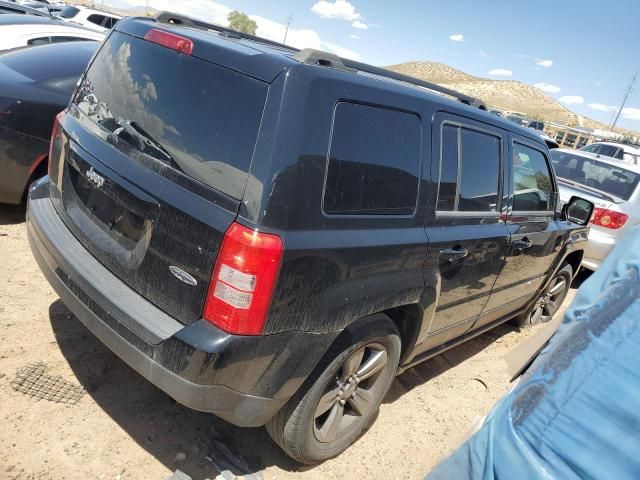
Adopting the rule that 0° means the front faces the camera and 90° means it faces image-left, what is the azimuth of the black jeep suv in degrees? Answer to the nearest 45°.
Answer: approximately 225°

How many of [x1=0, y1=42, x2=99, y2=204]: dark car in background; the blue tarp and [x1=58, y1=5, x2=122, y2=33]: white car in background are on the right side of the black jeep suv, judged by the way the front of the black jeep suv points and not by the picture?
1

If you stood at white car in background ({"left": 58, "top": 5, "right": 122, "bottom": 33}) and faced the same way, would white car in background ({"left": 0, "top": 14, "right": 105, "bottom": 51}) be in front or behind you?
behind

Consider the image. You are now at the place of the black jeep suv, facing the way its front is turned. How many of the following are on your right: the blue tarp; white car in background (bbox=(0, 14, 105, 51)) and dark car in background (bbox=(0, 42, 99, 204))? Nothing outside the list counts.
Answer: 1

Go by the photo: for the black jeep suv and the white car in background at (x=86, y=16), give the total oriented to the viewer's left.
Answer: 0

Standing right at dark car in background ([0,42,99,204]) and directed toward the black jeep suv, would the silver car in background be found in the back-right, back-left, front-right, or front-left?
front-left

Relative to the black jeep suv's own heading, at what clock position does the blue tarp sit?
The blue tarp is roughly at 3 o'clock from the black jeep suv.

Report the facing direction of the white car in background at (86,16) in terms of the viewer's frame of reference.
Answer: facing away from the viewer and to the right of the viewer

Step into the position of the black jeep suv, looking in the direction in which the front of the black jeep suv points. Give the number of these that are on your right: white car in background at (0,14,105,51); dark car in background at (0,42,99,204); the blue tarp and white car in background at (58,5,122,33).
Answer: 1

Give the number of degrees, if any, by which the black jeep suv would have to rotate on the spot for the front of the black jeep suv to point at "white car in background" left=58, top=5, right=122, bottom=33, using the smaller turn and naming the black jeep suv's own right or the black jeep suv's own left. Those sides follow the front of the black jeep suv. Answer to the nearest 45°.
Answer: approximately 90° to the black jeep suv's own left

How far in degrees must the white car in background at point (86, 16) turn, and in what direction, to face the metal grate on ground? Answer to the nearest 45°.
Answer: approximately 135° to its right

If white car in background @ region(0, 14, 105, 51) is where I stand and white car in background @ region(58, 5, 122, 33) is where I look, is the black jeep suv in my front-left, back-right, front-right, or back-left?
back-right

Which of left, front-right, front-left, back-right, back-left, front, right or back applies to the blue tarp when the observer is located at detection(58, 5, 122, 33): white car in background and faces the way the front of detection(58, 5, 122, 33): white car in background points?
back-right

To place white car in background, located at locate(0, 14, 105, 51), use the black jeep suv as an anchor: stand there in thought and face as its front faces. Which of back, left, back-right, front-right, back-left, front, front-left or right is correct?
left

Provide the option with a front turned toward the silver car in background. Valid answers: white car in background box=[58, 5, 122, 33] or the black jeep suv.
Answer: the black jeep suv
